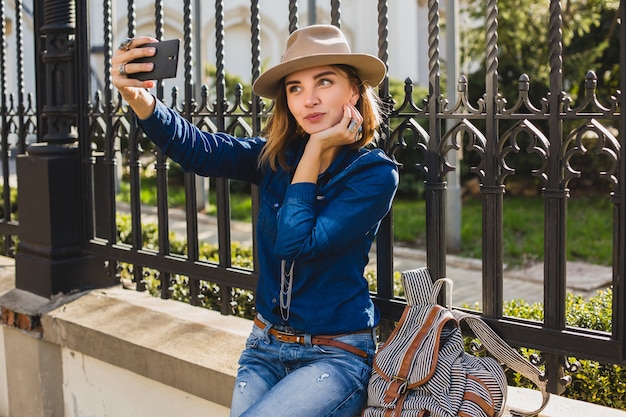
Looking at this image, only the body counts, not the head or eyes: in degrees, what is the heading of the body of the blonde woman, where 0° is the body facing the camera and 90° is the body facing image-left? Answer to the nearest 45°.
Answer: approximately 45°

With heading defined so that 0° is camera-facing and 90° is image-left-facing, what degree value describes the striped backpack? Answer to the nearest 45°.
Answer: approximately 45°

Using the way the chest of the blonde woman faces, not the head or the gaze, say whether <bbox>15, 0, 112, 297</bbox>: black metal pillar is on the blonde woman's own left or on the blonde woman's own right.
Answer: on the blonde woman's own right

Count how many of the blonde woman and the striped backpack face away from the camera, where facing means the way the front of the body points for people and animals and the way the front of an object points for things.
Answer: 0

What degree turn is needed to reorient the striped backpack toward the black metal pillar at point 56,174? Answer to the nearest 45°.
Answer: approximately 90° to its right

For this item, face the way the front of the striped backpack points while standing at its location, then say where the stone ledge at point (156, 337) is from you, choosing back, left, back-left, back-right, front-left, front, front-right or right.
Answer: right
